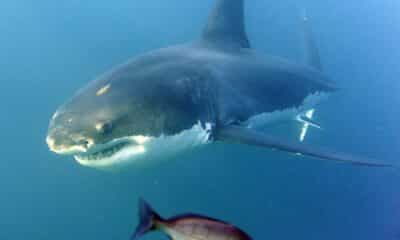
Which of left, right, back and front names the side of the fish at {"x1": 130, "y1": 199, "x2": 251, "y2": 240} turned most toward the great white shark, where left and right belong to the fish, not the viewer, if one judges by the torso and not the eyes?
left

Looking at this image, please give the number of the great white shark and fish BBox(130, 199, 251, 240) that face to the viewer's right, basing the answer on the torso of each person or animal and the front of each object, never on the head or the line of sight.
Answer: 1

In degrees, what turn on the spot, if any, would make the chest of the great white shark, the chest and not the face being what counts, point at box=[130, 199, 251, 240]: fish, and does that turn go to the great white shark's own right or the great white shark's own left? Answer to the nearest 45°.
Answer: approximately 45° to the great white shark's own left

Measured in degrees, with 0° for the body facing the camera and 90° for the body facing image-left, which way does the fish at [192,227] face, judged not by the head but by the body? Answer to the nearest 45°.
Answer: approximately 270°

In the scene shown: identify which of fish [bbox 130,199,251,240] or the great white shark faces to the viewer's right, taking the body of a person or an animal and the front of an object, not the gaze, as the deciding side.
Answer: the fish

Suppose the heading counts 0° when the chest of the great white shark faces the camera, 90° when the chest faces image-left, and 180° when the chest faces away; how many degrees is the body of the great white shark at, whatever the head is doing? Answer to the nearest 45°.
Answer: approximately 45°
